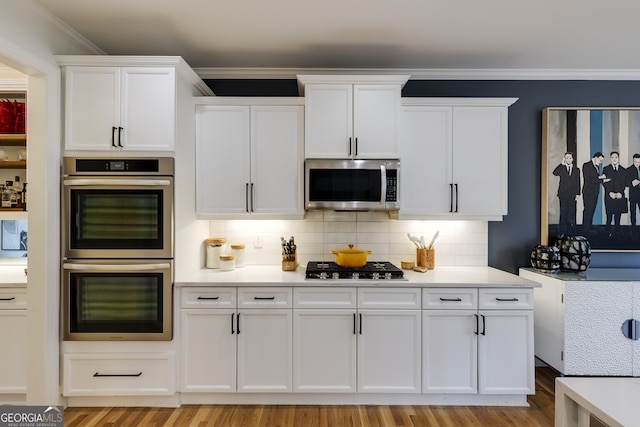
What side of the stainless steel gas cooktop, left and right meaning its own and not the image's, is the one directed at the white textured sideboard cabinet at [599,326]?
left

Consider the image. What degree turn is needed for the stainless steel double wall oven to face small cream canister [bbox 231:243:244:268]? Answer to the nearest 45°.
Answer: approximately 90° to its left

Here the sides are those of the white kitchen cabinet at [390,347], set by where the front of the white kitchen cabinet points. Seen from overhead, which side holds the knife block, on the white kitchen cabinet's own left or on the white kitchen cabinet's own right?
on the white kitchen cabinet's own right

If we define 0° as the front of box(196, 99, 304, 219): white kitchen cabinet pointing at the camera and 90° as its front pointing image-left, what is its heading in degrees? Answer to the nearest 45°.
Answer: approximately 0°
